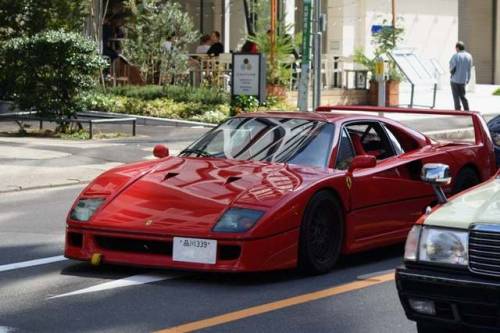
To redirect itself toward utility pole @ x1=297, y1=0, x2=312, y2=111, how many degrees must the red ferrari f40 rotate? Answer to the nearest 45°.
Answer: approximately 135° to its right

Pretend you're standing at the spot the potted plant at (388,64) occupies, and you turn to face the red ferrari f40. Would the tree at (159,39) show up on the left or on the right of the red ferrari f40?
right

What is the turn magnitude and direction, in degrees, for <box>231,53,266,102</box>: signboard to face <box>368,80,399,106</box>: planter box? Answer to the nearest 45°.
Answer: approximately 135° to its left

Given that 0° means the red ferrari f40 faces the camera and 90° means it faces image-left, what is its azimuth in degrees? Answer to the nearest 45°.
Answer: approximately 45°

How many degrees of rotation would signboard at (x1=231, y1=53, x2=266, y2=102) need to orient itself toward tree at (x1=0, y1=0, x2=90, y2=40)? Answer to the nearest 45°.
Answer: approximately 90° to its right

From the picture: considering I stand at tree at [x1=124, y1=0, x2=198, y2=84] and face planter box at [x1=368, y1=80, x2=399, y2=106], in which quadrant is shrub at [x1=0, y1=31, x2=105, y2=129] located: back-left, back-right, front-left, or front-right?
back-right

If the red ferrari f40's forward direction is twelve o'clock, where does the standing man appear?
The standing man is roughly at 5 o'clock from the red ferrari f40.

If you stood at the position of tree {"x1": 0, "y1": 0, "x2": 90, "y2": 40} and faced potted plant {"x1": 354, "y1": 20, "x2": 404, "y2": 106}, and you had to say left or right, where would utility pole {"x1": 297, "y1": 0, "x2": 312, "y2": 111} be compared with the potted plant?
right

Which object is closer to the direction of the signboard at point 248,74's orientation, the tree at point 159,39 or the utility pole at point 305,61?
the utility pole

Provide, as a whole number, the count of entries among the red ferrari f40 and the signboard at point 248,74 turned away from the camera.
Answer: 0

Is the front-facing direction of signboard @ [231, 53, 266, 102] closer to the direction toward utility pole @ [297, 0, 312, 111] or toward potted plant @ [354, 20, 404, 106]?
the utility pole

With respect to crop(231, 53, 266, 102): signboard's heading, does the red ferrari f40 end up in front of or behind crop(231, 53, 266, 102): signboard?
in front

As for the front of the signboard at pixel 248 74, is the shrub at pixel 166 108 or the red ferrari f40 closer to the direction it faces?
the red ferrari f40

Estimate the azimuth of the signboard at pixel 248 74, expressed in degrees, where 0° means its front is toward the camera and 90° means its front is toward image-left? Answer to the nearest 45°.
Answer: approximately 0°
